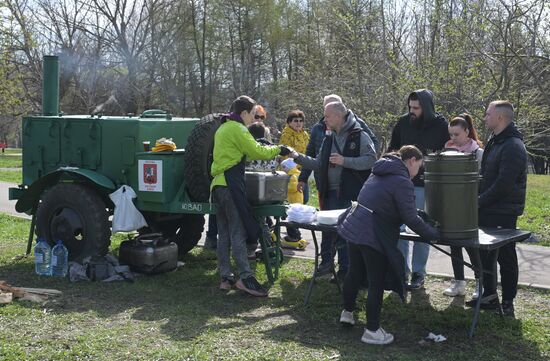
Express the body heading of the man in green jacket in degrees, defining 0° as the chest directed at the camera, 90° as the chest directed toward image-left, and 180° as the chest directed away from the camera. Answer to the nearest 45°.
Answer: approximately 270°

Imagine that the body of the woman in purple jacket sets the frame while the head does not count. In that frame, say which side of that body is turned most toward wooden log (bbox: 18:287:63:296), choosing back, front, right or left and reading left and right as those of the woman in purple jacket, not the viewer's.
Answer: back

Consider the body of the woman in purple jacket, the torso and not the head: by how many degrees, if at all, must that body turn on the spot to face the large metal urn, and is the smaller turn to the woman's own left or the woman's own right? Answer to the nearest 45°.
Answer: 0° — they already face it

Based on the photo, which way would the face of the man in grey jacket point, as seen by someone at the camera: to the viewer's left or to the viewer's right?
to the viewer's left

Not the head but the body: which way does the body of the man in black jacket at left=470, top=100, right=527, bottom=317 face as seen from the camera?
to the viewer's left

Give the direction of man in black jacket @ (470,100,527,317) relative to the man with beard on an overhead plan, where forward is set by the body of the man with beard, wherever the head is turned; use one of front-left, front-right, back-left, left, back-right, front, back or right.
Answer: left

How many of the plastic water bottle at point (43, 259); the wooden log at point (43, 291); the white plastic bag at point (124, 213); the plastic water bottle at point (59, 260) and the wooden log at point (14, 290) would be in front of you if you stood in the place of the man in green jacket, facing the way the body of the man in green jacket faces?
0

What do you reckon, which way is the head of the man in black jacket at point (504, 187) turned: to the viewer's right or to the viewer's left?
to the viewer's left

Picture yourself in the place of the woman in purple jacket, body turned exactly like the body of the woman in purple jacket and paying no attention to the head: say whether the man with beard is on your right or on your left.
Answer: on your left

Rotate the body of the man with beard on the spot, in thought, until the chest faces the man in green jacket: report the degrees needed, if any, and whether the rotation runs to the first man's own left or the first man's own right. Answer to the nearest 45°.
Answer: approximately 45° to the first man's own right

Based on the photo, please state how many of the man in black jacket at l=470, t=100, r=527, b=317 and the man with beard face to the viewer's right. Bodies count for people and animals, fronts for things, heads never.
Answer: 0

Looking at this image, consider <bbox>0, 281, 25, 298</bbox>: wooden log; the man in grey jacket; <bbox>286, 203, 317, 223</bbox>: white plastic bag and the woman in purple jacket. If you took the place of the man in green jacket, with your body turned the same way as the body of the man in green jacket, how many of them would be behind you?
1

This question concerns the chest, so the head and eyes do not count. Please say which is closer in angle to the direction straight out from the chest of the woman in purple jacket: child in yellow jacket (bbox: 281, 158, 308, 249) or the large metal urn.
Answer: the large metal urn

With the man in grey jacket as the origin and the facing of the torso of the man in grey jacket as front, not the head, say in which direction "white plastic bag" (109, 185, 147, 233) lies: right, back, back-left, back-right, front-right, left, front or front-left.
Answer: front-right

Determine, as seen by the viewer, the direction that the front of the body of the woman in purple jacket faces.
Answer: to the viewer's right

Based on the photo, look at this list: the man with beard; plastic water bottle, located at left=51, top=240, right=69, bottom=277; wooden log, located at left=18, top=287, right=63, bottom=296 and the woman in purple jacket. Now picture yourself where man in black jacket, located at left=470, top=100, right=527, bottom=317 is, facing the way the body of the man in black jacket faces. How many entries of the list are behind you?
0

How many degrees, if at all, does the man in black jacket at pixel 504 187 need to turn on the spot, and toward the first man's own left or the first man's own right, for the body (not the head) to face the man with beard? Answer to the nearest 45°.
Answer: approximately 45° to the first man's own right
